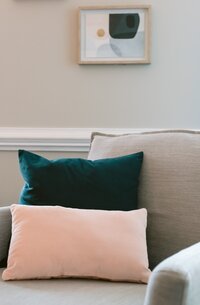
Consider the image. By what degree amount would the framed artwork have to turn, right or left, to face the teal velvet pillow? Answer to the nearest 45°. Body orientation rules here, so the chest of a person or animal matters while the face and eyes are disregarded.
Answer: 0° — it already faces it

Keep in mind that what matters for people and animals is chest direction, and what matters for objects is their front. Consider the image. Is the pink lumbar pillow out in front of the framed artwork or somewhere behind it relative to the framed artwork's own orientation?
in front

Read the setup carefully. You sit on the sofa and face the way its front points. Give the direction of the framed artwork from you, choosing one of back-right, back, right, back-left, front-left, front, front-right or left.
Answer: back-right

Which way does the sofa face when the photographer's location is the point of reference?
facing the viewer and to the left of the viewer

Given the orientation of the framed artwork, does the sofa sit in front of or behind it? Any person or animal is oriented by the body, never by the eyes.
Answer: in front

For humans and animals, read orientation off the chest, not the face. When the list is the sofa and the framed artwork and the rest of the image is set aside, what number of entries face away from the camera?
0

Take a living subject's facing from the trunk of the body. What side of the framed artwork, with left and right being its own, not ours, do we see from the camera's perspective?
front
